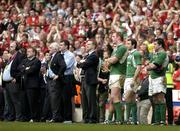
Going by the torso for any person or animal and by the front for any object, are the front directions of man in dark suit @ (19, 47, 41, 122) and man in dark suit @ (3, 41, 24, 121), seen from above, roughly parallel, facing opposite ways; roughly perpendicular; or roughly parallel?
roughly parallel

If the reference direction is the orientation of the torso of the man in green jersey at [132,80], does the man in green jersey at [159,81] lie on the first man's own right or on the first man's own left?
on the first man's own left

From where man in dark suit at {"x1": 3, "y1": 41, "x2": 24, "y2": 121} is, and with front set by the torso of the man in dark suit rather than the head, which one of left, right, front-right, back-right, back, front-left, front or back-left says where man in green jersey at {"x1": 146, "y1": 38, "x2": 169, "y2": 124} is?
left

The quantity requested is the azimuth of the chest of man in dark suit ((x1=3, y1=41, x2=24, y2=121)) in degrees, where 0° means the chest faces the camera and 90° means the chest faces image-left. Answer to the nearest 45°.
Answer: approximately 45°

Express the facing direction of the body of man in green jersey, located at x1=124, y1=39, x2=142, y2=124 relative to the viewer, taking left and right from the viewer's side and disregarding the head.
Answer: facing the viewer and to the left of the viewer

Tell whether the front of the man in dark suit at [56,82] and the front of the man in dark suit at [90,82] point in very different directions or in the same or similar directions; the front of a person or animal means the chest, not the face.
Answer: same or similar directions

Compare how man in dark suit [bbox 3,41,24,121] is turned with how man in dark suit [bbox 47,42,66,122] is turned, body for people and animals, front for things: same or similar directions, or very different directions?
same or similar directions
